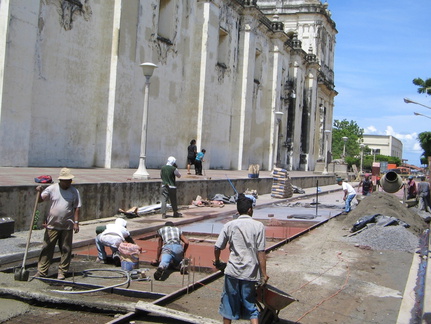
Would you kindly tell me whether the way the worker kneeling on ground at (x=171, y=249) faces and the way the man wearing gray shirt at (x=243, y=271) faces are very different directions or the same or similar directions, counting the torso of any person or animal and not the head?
same or similar directions

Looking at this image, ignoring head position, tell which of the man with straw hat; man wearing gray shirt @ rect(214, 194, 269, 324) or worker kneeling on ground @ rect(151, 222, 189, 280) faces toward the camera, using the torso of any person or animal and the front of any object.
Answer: the man with straw hat

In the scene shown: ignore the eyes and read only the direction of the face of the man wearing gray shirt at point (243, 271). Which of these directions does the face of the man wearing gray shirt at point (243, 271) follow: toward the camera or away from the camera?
away from the camera

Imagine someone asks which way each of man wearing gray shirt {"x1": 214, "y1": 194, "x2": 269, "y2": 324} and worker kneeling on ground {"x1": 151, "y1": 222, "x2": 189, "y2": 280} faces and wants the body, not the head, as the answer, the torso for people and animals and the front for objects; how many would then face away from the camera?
2

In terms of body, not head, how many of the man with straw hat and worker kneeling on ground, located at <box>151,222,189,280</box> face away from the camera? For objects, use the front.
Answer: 1

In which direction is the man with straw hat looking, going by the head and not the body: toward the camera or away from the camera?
toward the camera

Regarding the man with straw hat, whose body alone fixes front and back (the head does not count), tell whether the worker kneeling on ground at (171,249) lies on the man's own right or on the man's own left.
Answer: on the man's own left

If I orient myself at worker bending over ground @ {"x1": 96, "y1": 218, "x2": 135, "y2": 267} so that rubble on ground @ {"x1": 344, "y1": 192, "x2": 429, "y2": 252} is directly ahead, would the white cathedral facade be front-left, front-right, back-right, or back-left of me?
front-left

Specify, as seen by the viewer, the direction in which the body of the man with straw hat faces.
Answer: toward the camera

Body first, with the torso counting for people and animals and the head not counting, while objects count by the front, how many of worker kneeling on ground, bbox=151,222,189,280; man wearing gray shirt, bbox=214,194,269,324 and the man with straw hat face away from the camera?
2

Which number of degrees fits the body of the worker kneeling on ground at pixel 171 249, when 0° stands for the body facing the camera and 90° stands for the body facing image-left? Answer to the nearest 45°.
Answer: approximately 180°

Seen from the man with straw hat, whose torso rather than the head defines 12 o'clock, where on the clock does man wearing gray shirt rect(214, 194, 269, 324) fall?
The man wearing gray shirt is roughly at 11 o'clock from the man with straw hat.

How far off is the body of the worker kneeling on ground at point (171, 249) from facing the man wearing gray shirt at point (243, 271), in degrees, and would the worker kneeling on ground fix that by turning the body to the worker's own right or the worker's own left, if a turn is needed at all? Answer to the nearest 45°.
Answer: approximately 180°

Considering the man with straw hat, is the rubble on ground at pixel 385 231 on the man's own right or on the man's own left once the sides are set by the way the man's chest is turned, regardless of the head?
on the man's own left

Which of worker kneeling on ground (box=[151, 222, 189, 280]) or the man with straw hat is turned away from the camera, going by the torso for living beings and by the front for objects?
the worker kneeling on ground

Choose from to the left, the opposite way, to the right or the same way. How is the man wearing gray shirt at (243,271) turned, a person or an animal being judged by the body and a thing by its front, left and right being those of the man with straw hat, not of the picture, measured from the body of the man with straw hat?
the opposite way

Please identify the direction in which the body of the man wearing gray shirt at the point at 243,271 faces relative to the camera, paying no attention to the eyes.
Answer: away from the camera
